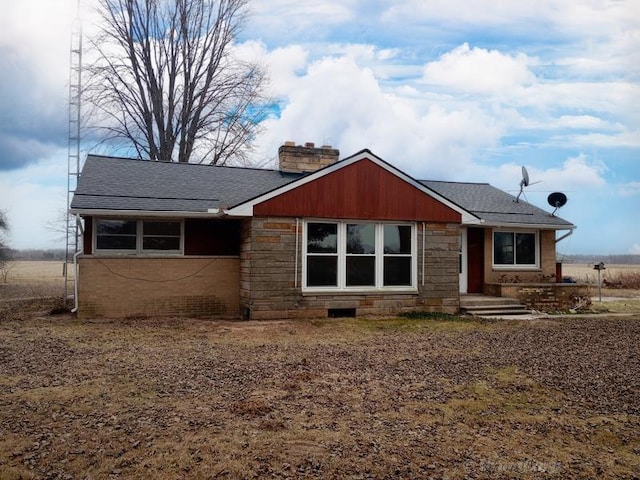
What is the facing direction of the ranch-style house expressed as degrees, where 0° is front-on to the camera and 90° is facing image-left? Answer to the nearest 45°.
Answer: approximately 0°

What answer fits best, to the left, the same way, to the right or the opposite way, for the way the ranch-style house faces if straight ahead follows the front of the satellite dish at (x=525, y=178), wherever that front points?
to the right

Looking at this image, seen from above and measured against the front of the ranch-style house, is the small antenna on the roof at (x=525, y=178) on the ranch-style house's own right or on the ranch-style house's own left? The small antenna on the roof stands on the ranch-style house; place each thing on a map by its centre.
on the ranch-style house's own left

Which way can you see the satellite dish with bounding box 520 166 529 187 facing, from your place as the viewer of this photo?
facing to the right of the viewer

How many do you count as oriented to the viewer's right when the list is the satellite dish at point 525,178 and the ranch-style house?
1
